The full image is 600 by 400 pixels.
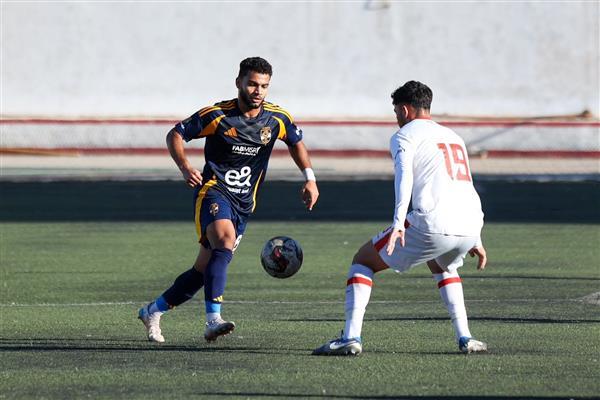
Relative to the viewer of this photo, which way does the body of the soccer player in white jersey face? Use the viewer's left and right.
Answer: facing away from the viewer and to the left of the viewer

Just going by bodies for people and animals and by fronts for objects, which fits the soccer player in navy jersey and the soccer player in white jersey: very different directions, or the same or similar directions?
very different directions

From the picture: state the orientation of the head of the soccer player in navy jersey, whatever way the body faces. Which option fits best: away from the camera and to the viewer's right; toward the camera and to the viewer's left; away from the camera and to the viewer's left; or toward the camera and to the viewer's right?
toward the camera and to the viewer's right

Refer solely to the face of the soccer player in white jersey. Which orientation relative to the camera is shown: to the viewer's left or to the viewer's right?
to the viewer's left

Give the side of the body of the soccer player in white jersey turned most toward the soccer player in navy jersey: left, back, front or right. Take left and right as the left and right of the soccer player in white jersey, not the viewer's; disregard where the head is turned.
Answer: front

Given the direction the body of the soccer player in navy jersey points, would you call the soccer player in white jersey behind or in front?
in front

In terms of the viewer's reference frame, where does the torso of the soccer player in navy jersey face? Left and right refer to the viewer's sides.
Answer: facing the viewer and to the right of the viewer
